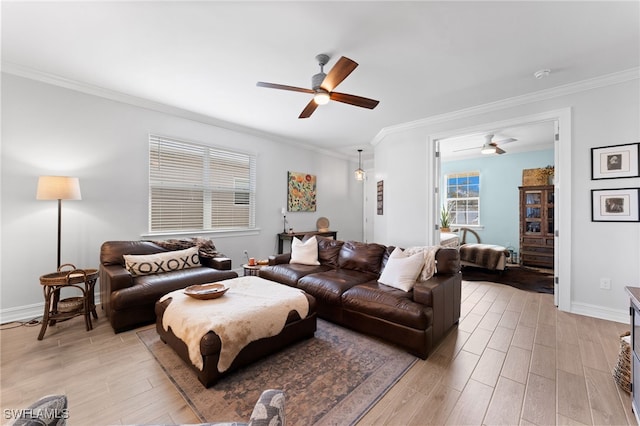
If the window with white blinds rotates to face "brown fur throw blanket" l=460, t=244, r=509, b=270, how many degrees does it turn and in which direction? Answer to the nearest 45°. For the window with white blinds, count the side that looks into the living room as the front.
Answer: approximately 45° to its left

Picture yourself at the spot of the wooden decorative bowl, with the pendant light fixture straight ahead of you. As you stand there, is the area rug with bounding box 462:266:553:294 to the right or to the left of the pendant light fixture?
right

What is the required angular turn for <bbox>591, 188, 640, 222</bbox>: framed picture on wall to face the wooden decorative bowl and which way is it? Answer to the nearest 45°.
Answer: approximately 45° to its right

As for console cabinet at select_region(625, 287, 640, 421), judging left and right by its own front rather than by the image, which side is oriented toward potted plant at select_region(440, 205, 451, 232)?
right

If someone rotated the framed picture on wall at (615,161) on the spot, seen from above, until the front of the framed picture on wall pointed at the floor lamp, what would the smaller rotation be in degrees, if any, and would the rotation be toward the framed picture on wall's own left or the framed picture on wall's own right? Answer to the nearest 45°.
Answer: approximately 45° to the framed picture on wall's own right

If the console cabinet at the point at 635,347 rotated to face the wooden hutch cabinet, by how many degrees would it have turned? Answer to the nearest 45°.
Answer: approximately 135° to its right

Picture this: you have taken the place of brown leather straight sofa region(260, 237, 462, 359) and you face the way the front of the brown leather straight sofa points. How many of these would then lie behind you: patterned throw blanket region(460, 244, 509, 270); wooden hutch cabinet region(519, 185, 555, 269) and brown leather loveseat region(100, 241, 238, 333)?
2

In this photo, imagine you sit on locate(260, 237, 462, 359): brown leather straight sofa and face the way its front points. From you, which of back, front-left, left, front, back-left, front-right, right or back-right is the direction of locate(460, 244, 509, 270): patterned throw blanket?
back

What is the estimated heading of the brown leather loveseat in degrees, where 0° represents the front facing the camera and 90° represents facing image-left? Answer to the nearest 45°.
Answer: approximately 315°

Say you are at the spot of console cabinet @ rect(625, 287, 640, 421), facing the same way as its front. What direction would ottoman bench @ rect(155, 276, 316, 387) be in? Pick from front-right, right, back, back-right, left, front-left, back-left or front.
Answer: front

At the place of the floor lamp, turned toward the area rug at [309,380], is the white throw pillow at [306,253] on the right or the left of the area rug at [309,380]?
left

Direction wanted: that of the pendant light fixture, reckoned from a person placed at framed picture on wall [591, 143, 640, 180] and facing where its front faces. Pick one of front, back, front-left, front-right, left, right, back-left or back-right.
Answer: right

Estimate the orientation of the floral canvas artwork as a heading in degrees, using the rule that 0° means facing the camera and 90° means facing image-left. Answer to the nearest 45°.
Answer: approximately 315°

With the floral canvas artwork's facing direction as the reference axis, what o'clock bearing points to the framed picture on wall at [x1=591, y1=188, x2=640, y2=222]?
The framed picture on wall is roughly at 12 o'clock from the floral canvas artwork.

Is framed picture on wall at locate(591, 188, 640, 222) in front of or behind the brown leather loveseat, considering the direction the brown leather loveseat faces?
in front
